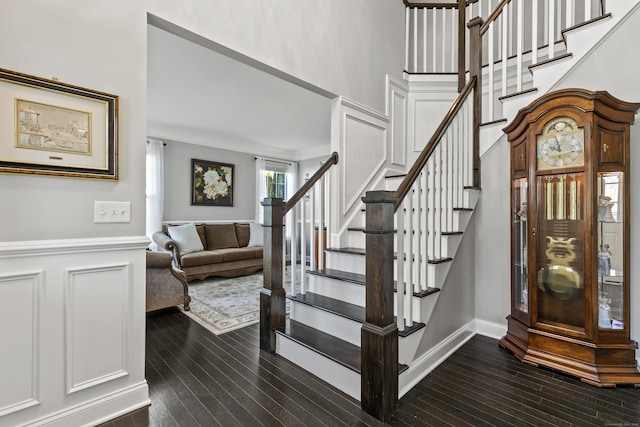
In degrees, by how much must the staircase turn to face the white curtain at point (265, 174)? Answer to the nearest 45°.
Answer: approximately 90° to its right

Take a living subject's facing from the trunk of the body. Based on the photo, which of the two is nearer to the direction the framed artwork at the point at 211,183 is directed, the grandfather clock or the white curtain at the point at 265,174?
the grandfather clock

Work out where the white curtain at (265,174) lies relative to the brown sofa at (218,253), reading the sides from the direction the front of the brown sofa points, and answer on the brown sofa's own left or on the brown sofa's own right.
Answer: on the brown sofa's own left

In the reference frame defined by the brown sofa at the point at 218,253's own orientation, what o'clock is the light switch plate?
The light switch plate is roughly at 2 o'clock from the brown sofa.

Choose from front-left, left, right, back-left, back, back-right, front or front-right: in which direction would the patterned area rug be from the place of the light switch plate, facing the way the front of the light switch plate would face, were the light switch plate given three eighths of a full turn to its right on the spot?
right

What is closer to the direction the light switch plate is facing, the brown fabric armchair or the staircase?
the staircase

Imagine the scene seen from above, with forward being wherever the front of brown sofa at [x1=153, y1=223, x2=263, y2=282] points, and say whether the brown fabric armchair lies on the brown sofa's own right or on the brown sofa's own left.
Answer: on the brown sofa's own right

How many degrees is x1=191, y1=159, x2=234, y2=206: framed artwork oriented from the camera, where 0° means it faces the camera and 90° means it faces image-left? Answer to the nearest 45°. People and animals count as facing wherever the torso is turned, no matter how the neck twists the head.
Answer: approximately 315°

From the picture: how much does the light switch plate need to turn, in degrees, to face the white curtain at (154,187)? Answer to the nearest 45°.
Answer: approximately 180°

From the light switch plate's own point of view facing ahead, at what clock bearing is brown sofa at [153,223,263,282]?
The brown sofa is roughly at 7 o'clock from the light switch plate.

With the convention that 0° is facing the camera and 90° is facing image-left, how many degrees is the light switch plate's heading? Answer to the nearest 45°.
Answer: approximately 0°
